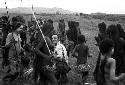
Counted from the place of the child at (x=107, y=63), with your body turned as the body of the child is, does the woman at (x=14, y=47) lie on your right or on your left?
on your left

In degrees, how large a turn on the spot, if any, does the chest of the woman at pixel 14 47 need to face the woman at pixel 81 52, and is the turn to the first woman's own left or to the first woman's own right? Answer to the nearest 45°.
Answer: approximately 45° to the first woman's own left

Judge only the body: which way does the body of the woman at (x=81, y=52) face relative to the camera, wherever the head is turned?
away from the camera

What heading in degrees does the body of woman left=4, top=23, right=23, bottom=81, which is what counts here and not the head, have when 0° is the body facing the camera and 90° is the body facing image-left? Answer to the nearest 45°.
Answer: approximately 315°

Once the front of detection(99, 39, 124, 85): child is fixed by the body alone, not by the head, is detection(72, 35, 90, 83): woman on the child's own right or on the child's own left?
on the child's own left

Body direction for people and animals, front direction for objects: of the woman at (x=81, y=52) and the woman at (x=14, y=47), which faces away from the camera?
the woman at (x=81, y=52)

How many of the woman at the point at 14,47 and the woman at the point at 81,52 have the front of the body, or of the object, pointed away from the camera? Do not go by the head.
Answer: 1
